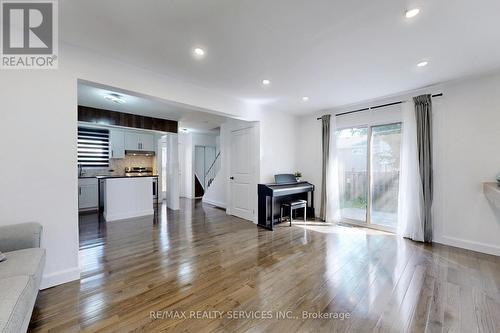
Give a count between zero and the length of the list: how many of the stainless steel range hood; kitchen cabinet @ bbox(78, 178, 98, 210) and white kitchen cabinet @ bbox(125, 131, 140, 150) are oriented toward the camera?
3

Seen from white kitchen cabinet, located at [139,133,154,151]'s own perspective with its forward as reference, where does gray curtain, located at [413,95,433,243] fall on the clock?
The gray curtain is roughly at 11 o'clock from the white kitchen cabinet.

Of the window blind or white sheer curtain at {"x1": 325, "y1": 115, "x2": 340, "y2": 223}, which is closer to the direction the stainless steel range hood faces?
the white sheer curtain

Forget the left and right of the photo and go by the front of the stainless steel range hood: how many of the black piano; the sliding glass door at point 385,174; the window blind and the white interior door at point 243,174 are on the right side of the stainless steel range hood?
1

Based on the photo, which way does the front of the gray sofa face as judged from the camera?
facing to the right of the viewer

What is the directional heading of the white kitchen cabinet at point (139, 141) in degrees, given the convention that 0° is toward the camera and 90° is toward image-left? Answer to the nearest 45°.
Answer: approximately 0°
